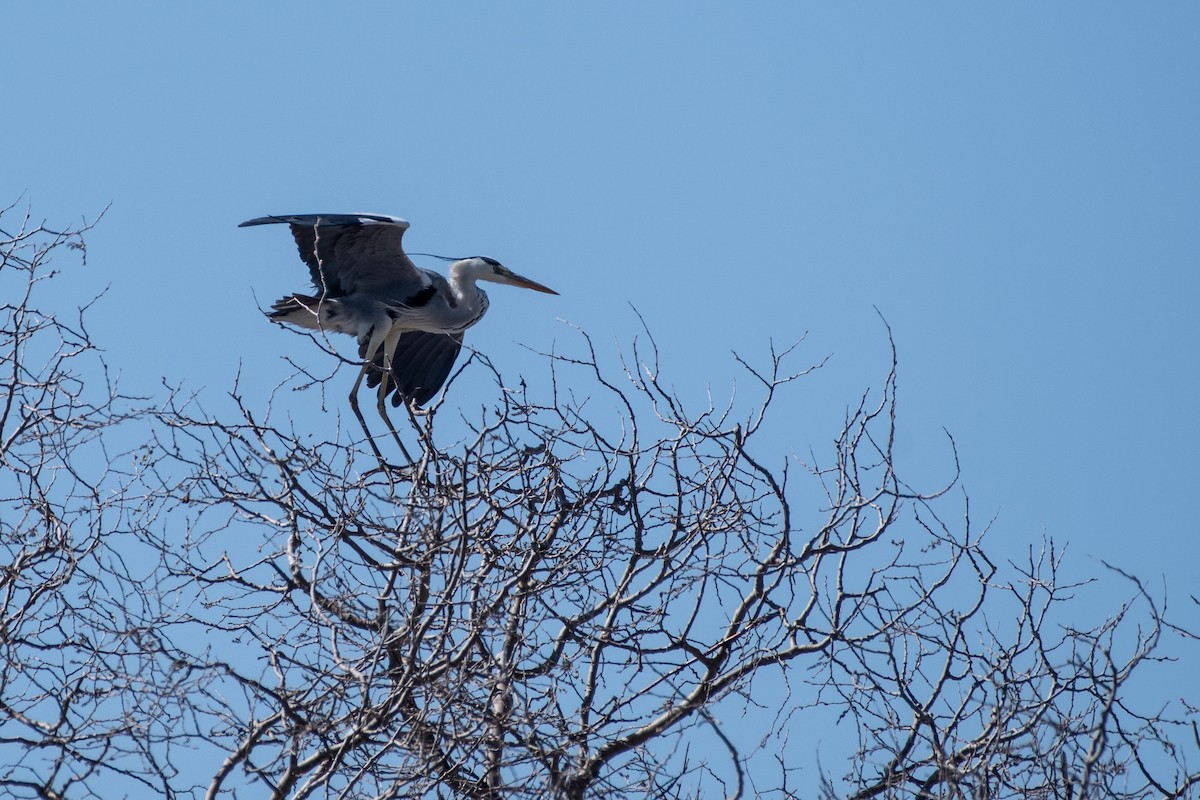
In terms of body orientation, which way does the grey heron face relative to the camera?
to the viewer's right
